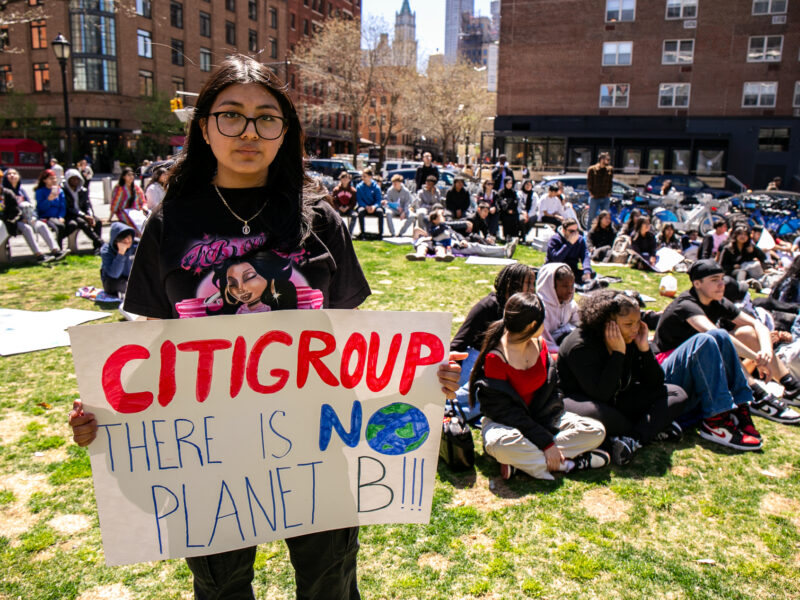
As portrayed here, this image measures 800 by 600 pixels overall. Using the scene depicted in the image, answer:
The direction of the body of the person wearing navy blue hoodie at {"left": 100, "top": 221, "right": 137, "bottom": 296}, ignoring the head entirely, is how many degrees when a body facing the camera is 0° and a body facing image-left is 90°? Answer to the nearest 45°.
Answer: approximately 315°

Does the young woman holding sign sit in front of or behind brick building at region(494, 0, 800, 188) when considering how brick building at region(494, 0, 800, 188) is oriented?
in front

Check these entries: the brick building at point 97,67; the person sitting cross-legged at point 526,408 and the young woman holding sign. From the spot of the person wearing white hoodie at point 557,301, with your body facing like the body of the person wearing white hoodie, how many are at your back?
1

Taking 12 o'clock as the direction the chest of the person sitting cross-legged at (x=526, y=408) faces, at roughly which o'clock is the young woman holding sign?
The young woman holding sign is roughly at 2 o'clock from the person sitting cross-legged.

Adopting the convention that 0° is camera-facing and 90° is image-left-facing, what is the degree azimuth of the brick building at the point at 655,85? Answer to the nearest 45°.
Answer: approximately 0°

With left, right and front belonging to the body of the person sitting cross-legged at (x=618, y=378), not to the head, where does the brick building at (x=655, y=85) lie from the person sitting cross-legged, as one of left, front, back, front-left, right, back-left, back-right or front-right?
back-left

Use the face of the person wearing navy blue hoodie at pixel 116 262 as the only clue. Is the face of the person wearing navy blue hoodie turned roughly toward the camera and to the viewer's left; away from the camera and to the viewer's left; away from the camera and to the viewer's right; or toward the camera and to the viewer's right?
toward the camera and to the viewer's right

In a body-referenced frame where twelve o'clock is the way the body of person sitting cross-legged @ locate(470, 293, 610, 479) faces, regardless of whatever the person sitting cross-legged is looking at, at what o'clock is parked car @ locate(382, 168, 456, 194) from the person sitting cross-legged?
The parked car is roughly at 7 o'clock from the person sitting cross-legged.

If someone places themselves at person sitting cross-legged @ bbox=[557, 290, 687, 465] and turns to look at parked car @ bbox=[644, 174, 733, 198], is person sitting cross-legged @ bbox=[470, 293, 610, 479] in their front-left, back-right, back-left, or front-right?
back-left

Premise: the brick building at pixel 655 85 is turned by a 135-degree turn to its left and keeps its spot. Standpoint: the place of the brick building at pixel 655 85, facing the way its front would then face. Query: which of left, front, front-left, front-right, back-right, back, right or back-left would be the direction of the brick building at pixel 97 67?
back-left

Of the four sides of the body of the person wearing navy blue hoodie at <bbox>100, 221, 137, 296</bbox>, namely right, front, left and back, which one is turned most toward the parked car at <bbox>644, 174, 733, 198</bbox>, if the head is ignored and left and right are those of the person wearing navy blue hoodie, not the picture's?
left

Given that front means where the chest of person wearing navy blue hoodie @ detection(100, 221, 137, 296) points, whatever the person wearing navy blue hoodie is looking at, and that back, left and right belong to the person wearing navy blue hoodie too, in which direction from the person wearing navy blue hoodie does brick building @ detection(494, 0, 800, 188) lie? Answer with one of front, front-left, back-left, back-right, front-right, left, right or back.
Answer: left

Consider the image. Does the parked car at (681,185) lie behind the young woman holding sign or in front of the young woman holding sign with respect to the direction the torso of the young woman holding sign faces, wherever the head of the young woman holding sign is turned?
behind
